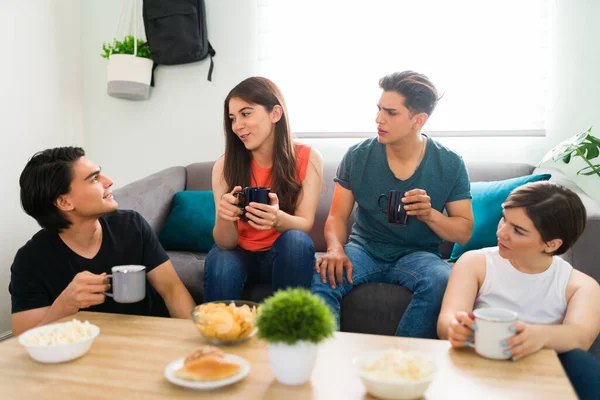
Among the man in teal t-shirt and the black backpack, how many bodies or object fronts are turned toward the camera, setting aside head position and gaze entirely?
2

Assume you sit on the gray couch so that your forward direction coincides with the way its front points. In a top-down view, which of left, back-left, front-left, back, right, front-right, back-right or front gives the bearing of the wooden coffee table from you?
front

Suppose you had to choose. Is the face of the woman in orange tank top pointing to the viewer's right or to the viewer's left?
to the viewer's left

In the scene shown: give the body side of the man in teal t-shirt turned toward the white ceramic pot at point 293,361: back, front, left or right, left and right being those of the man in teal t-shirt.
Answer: front

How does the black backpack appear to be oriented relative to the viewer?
toward the camera

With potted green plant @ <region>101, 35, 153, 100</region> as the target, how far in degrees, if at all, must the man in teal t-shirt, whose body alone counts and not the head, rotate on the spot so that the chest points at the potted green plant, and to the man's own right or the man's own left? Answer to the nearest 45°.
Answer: approximately 135° to the man's own right

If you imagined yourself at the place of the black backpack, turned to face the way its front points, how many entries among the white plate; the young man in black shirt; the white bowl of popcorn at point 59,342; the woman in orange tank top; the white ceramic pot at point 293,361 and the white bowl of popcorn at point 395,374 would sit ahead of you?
6

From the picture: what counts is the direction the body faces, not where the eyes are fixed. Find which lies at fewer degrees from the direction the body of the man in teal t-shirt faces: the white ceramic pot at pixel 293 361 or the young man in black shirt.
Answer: the white ceramic pot

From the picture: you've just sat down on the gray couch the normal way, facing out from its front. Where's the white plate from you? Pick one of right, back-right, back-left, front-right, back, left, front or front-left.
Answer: front

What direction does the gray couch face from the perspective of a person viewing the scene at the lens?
facing the viewer

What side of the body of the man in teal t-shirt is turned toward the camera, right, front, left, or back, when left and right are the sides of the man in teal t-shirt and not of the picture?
front

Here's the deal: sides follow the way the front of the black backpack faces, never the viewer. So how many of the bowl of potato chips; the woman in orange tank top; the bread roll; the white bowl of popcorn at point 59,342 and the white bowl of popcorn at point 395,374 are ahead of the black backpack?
5

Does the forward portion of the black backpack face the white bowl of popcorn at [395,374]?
yes

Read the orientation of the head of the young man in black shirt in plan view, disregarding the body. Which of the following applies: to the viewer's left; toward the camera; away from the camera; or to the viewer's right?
to the viewer's right

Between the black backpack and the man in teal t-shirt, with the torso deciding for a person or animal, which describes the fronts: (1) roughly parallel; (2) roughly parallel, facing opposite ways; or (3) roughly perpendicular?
roughly parallel

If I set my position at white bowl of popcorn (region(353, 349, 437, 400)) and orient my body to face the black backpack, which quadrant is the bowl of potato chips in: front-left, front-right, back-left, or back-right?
front-left

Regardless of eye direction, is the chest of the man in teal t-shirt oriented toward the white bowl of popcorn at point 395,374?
yes
